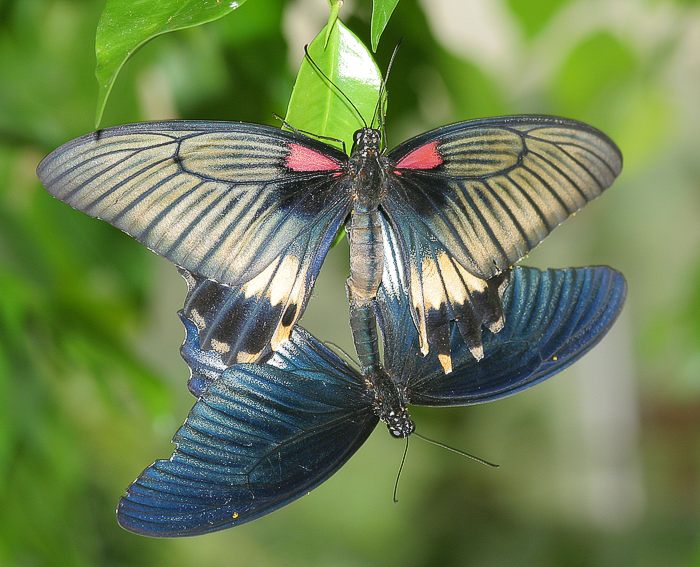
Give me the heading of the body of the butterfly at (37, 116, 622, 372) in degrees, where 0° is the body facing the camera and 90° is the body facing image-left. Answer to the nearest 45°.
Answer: approximately 180°

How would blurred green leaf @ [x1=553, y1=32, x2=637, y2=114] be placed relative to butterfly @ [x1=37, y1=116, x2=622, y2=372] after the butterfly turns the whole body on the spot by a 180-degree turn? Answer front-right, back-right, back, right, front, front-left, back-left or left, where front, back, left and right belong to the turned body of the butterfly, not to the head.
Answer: back-left
